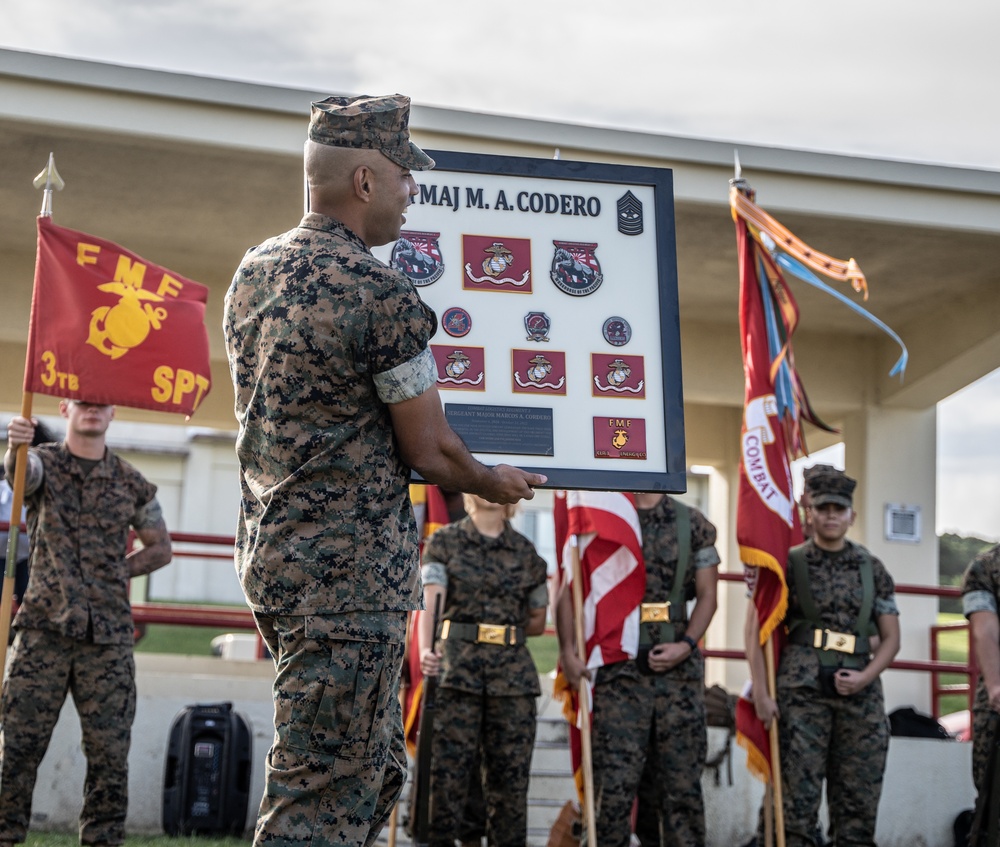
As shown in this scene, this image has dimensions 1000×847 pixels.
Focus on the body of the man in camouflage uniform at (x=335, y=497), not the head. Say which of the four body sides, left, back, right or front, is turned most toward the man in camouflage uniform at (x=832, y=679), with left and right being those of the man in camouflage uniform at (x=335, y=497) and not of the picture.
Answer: front

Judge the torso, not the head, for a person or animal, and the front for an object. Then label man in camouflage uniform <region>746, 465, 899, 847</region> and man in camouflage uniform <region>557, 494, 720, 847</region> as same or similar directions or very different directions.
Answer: same or similar directions

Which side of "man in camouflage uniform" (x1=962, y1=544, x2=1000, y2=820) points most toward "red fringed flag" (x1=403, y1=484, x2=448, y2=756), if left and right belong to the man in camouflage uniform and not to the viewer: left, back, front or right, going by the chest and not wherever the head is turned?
right

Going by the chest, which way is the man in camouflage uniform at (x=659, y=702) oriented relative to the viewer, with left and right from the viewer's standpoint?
facing the viewer

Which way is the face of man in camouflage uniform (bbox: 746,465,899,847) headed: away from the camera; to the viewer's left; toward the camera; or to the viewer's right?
toward the camera

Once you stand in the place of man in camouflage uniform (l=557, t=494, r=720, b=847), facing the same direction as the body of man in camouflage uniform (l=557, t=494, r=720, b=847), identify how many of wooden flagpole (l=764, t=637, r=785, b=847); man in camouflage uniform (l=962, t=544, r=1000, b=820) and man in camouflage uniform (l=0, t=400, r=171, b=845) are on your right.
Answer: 1

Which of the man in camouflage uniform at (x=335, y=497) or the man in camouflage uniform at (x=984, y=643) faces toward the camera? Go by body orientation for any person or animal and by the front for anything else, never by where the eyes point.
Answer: the man in camouflage uniform at (x=984, y=643)

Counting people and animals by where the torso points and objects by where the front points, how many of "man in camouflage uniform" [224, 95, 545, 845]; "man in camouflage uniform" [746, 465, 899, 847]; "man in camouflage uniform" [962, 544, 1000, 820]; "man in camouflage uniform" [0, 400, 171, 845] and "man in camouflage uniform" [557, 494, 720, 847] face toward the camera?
4

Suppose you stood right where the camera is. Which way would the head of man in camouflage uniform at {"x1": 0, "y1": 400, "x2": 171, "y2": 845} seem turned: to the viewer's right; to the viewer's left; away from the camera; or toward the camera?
toward the camera

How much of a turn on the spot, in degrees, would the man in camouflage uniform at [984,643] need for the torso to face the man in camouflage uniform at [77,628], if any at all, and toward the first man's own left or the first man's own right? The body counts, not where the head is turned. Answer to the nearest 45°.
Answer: approximately 45° to the first man's own right

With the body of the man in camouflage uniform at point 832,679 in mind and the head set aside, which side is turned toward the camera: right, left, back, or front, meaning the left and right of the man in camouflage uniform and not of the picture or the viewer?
front

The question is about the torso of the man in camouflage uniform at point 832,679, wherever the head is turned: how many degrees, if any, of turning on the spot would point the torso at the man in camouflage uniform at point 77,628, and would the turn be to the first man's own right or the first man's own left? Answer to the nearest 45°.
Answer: approximately 90° to the first man's own right

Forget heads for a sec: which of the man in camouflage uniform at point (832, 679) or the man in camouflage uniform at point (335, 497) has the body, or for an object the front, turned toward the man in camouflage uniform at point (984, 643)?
the man in camouflage uniform at point (335, 497)

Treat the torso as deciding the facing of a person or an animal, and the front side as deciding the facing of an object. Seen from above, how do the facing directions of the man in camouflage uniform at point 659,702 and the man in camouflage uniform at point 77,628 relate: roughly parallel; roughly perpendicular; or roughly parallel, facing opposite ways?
roughly parallel

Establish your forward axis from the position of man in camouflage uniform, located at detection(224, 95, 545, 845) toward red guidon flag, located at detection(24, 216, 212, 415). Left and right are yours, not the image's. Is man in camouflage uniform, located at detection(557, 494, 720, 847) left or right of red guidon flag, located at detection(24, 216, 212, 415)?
right

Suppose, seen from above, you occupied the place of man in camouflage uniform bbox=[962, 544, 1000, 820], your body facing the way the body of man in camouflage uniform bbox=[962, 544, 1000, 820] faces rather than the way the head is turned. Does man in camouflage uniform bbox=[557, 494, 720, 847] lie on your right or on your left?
on your right

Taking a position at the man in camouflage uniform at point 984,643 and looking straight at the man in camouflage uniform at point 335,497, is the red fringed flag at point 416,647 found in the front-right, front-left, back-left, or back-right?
front-right
